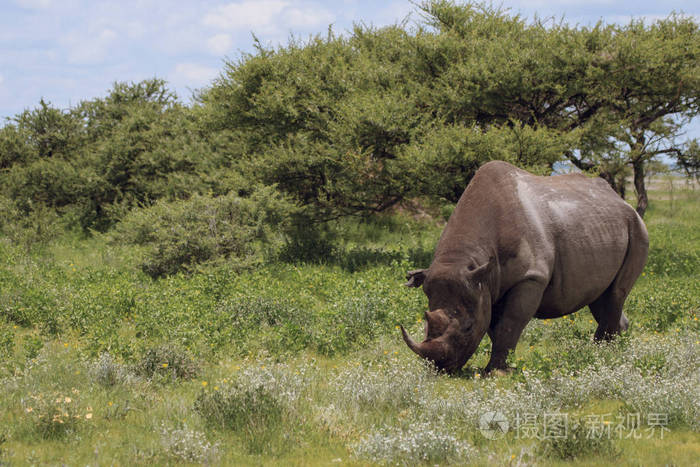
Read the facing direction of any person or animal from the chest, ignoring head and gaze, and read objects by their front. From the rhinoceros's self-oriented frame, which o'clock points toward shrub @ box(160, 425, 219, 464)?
The shrub is roughly at 12 o'clock from the rhinoceros.

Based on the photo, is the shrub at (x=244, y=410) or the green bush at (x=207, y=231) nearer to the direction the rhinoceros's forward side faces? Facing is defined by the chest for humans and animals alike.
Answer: the shrub

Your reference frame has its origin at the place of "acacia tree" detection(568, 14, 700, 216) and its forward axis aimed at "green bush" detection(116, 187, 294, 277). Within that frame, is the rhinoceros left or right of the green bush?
left

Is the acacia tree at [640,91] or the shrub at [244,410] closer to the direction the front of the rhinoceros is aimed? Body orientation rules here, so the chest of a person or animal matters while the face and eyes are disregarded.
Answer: the shrub

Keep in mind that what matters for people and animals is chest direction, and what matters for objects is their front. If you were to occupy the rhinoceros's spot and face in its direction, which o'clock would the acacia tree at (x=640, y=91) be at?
The acacia tree is roughly at 5 o'clock from the rhinoceros.

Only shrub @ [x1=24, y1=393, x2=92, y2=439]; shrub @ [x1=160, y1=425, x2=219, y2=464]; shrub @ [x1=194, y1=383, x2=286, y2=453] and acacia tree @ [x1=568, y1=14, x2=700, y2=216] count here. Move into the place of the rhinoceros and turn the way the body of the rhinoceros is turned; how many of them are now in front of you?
3

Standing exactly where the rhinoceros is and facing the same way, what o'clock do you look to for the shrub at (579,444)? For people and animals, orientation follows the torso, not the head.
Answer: The shrub is roughly at 10 o'clock from the rhinoceros.

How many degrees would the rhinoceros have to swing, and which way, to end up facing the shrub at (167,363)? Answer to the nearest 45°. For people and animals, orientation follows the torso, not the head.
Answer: approximately 45° to its right

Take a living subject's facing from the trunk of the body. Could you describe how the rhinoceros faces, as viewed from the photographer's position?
facing the viewer and to the left of the viewer

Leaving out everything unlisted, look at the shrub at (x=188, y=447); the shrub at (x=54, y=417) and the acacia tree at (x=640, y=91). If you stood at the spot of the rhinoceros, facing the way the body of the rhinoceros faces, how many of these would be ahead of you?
2

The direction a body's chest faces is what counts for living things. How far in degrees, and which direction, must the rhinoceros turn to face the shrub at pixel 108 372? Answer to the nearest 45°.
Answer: approximately 45° to its right

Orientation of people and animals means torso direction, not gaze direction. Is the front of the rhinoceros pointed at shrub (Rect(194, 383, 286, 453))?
yes

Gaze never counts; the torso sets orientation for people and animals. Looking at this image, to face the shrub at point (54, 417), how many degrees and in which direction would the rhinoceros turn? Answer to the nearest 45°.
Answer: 0° — it already faces it
